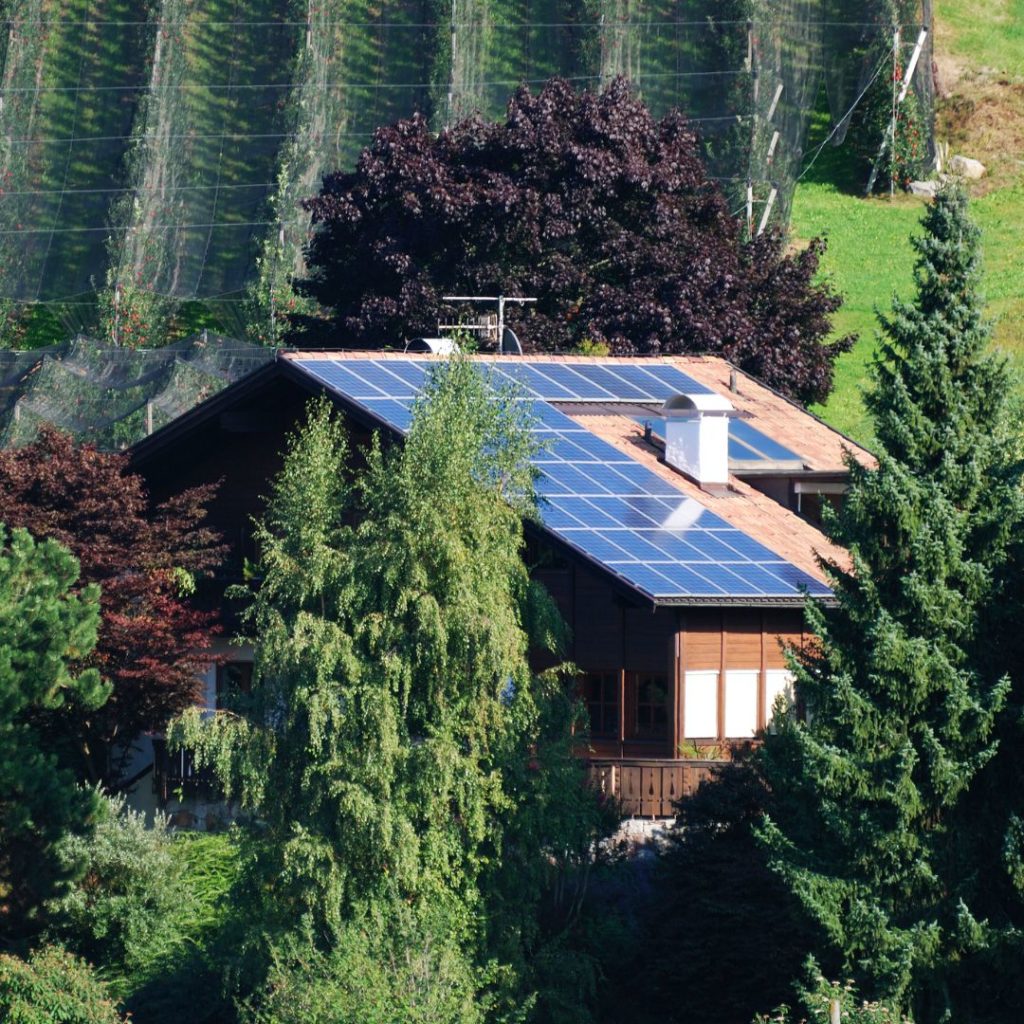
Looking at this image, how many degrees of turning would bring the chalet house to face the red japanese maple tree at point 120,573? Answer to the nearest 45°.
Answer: approximately 45° to its right

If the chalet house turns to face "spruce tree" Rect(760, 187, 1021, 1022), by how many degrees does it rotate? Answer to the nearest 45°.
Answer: approximately 45° to its left

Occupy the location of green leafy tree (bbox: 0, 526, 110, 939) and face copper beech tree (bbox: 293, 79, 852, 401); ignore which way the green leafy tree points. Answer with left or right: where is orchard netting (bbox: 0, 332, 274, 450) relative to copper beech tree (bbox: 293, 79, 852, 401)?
left

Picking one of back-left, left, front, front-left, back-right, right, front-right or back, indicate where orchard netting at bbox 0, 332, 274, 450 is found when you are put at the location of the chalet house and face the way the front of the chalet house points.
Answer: right

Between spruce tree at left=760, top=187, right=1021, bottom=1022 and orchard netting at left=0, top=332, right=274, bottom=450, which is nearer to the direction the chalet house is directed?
the spruce tree

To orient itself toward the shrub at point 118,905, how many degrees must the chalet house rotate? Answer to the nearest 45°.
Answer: approximately 45° to its right

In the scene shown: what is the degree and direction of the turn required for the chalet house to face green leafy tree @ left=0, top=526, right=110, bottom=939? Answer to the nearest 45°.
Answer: approximately 45° to its right

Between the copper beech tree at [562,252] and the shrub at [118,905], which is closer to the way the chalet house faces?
the shrub

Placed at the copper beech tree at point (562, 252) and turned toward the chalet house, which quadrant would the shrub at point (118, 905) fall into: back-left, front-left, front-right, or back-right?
front-right
